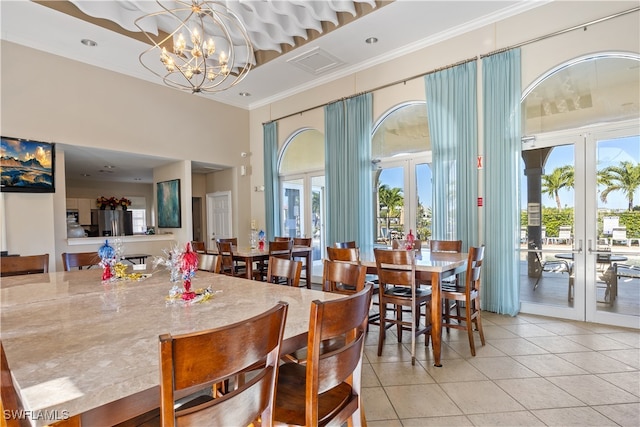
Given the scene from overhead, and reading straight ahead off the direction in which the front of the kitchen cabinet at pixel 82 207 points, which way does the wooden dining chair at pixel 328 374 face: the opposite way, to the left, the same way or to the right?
the opposite way

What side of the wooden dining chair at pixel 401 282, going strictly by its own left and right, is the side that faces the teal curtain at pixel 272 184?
left

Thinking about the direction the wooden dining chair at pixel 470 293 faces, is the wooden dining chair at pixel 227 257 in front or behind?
in front

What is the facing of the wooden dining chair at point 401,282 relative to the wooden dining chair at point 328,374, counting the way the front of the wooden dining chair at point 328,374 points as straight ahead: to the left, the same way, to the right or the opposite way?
to the right

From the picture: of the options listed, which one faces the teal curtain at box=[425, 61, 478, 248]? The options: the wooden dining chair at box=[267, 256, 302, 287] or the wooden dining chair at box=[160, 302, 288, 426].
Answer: the wooden dining chair at box=[267, 256, 302, 287]

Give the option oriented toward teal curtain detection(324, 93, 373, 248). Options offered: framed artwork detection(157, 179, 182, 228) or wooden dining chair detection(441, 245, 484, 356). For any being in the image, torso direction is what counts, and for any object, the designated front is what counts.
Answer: the wooden dining chair

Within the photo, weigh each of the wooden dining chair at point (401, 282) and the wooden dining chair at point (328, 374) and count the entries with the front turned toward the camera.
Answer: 0

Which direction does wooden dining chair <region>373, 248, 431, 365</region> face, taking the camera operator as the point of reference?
facing away from the viewer and to the right of the viewer
